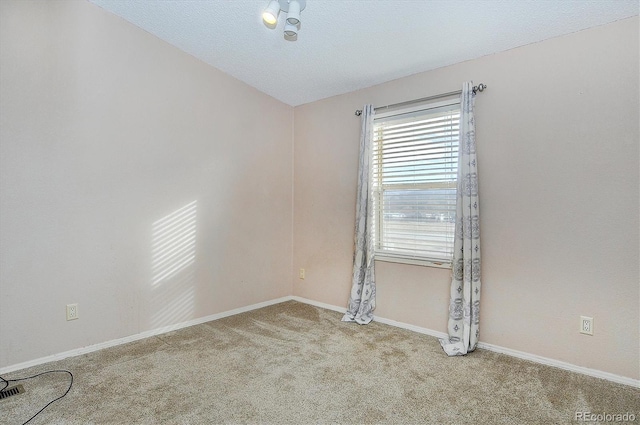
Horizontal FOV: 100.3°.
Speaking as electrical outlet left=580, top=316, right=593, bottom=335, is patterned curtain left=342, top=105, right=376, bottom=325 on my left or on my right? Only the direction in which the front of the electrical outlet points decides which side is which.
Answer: on my right

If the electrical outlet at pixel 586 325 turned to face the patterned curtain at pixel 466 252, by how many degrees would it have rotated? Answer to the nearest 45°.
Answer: approximately 90° to its right

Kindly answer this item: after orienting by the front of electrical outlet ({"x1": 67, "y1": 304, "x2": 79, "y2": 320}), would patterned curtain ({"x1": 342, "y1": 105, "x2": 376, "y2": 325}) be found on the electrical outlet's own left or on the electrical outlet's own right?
on the electrical outlet's own left

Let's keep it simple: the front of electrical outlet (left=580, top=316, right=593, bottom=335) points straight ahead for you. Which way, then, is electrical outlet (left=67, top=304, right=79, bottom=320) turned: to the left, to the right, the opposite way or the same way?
to the left

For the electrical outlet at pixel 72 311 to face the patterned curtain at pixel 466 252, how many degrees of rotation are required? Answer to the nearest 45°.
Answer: approximately 45° to its left

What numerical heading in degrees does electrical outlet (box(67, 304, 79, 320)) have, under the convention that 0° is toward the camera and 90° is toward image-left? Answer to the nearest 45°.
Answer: approximately 0°

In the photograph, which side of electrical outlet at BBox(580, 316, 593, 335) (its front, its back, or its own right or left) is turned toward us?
front

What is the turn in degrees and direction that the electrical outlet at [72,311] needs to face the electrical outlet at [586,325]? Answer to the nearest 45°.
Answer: approximately 45° to its left
